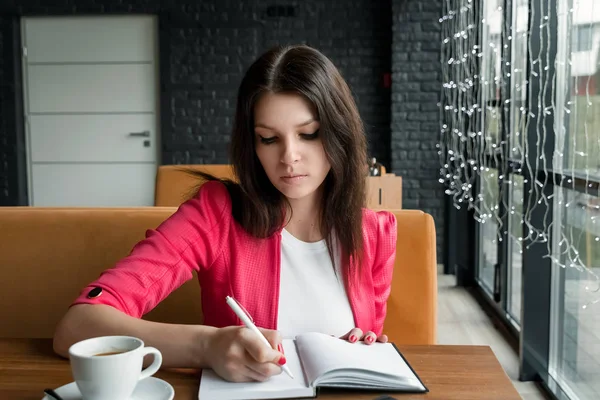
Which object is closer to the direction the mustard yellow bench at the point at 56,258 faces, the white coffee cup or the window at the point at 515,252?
the white coffee cup

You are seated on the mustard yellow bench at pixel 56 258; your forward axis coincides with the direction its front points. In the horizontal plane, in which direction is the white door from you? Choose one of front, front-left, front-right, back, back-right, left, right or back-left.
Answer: back

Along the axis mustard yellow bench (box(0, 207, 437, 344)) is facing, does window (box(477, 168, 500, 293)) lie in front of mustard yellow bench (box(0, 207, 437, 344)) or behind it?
behind

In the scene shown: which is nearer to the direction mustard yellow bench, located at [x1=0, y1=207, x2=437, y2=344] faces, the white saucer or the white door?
the white saucer

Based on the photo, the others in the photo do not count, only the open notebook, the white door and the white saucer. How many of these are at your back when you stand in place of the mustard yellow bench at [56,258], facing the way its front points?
1

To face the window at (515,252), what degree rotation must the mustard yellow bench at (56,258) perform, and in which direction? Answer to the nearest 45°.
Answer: approximately 135° to its left

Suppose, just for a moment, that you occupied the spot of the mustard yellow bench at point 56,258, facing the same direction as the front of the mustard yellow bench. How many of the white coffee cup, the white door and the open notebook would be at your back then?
1

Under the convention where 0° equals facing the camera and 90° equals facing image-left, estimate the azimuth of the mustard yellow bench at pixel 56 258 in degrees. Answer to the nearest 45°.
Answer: approximately 0°
